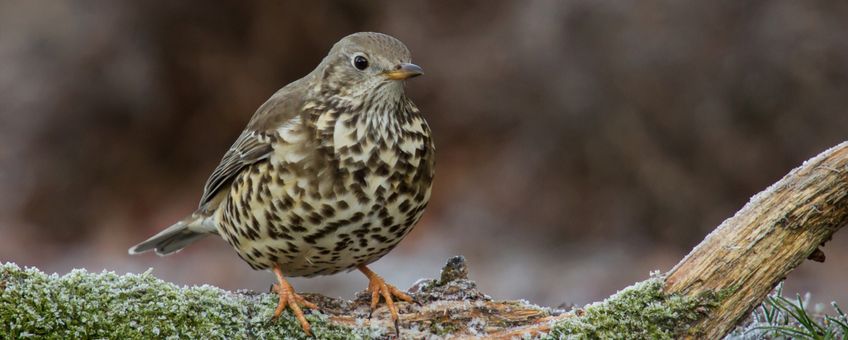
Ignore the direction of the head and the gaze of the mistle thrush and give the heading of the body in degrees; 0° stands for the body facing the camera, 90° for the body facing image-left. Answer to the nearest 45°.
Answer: approximately 315°
